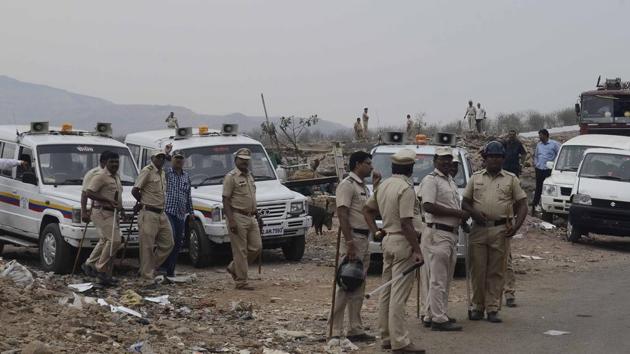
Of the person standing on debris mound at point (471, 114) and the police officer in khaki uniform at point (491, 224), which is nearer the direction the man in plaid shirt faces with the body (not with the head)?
the police officer in khaki uniform

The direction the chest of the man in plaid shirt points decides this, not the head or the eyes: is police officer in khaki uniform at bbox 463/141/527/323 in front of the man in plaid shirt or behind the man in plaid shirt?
in front

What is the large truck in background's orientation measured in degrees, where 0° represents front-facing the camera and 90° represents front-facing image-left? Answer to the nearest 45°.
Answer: approximately 0°
